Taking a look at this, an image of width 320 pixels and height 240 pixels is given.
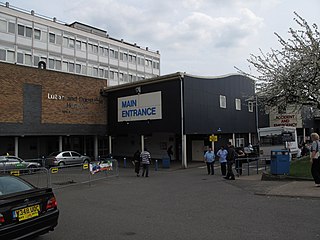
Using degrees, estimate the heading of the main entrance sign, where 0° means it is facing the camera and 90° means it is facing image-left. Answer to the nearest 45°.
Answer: approximately 45°

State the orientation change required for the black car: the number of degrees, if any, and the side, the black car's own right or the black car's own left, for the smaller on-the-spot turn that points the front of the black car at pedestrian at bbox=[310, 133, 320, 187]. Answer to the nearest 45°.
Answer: approximately 135° to the black car's own right

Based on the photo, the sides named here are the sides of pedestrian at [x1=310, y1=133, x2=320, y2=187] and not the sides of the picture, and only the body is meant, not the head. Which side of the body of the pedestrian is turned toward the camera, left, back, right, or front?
left

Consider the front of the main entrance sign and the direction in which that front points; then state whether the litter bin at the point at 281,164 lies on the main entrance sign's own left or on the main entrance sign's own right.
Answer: on the main entrance sign's own left

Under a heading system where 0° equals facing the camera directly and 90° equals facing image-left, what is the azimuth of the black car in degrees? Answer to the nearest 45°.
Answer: approximately 135°

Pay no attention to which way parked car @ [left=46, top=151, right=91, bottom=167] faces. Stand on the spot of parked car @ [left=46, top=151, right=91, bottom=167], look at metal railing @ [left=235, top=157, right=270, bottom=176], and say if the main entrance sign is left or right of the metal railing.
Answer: left

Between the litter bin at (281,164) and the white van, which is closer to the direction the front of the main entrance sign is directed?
the litter bin
